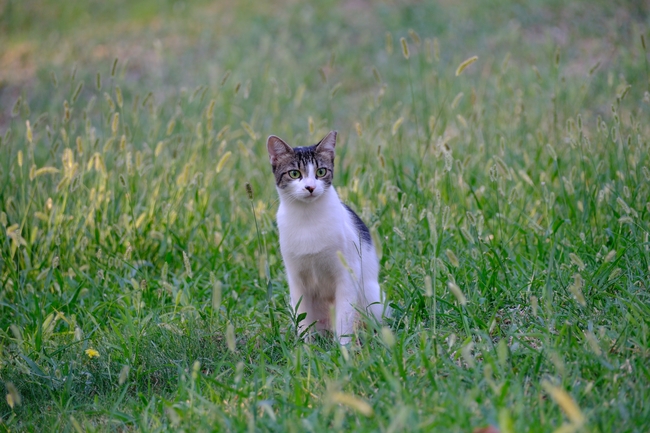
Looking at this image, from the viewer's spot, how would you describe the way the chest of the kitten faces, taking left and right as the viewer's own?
facing the viewer and to the left of the viewer
